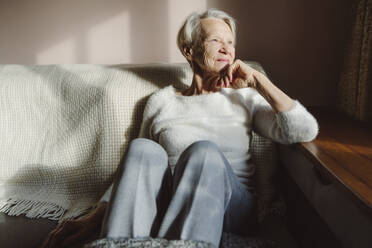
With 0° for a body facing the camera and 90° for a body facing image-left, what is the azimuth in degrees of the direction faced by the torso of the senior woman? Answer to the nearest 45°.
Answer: approximately 0°
